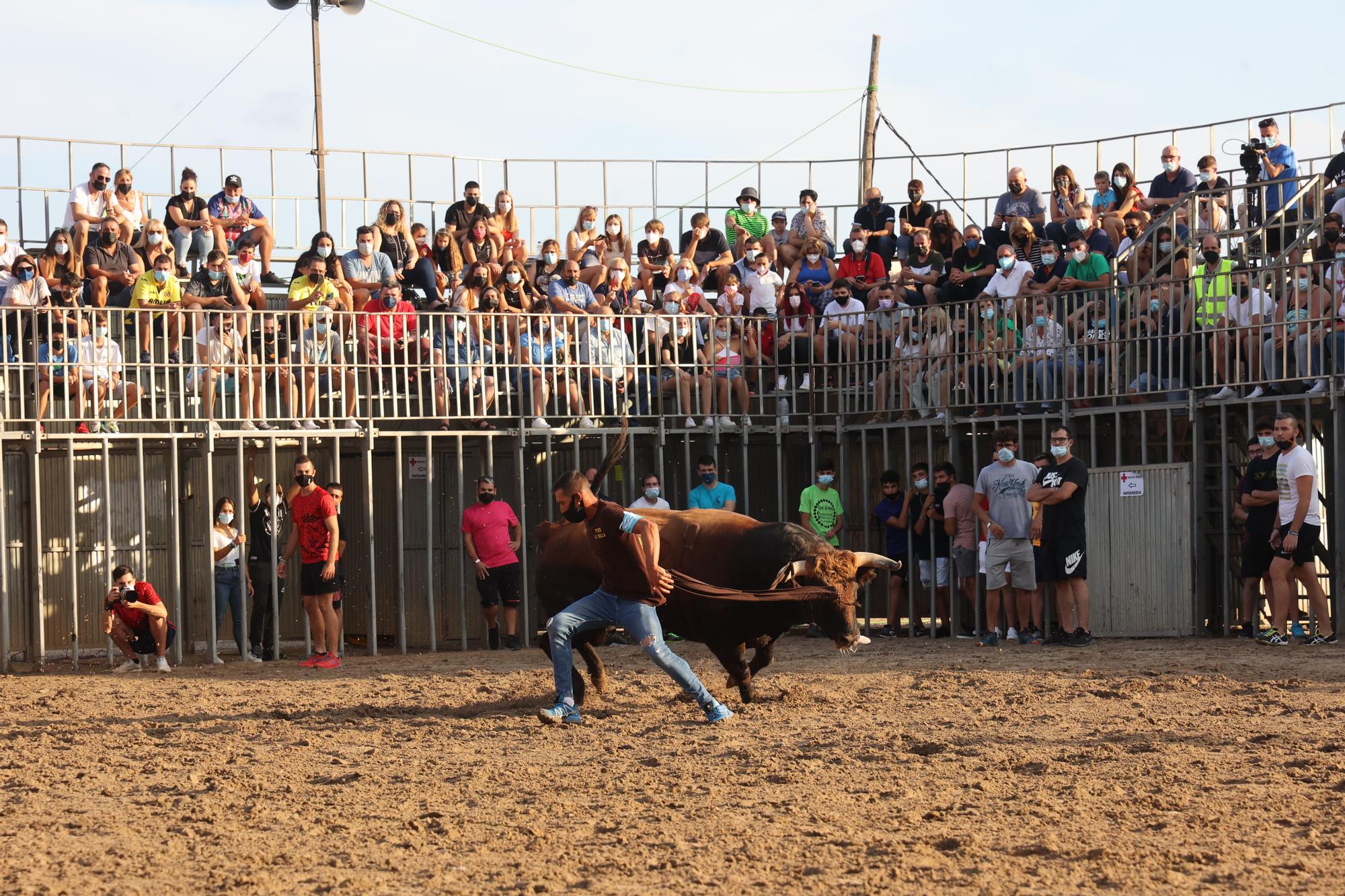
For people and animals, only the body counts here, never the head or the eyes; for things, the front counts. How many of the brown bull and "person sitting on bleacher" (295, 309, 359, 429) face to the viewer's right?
1

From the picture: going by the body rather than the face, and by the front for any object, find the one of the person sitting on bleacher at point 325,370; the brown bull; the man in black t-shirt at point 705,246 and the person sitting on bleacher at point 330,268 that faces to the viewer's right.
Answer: the brown bull

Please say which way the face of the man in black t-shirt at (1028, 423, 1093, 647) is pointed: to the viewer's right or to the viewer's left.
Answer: to the viewer's left

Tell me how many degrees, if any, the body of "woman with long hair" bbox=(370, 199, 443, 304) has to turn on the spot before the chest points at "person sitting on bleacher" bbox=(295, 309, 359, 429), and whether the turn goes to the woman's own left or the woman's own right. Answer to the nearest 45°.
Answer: approximately 45° to the woman's own right

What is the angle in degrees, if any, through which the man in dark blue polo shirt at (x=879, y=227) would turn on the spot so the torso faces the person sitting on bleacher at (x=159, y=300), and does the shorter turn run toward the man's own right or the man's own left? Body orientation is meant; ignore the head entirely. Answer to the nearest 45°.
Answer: approximately 45° to the man's own right

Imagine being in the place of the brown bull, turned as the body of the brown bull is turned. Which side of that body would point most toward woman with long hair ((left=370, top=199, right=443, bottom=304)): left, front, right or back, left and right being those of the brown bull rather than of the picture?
left

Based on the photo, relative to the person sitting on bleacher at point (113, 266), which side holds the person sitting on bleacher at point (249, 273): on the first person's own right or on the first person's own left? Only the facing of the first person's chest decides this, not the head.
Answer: on the first person's own left
